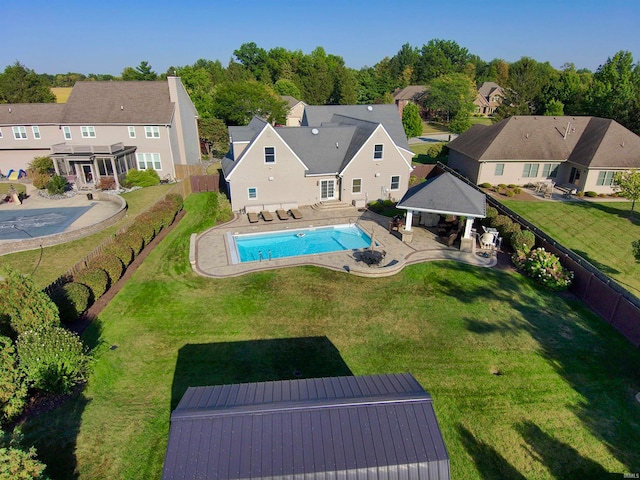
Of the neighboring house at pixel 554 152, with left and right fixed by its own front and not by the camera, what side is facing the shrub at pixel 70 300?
back

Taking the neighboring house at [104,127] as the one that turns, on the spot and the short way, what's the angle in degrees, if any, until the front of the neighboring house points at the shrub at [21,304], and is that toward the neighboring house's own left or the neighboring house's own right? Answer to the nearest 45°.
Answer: approximately 180°

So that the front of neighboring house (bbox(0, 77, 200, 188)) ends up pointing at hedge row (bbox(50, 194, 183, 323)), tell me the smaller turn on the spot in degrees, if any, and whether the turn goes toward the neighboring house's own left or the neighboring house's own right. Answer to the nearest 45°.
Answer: approximately 180°

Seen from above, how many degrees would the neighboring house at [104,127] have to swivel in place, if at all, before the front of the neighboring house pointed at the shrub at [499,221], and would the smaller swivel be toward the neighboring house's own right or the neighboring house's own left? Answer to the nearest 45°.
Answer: approximately 135° to the neighboring house's own right

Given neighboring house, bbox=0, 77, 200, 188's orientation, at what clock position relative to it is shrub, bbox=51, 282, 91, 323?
The shrub is roughly at 6 o'clock from the neighboring house.

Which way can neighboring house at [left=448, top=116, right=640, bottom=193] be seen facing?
away from the camera

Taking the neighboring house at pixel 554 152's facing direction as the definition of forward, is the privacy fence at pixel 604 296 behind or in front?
behind

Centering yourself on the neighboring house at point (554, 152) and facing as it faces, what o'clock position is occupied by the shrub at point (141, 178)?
The shrub is roughly at 8 o'clock from the neighboring house.

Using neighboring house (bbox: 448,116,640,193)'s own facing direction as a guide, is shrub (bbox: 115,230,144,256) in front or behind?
behind

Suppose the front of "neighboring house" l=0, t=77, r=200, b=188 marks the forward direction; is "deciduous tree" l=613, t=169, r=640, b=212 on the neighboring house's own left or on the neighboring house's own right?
on the neighboring house's own right

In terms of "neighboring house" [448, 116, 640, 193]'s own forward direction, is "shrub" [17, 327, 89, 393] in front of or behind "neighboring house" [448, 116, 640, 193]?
behind

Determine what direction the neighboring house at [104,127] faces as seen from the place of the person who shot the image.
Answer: facing away from the viewer
